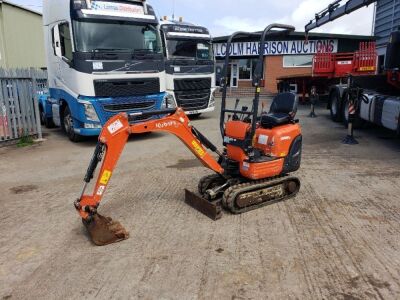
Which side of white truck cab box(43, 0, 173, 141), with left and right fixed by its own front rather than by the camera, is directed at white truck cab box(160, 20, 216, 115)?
left

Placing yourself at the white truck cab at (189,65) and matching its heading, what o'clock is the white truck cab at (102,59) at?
the white truck cab at (102,59) is roughly at 1 o'clock from the white truck cab at (189,65).

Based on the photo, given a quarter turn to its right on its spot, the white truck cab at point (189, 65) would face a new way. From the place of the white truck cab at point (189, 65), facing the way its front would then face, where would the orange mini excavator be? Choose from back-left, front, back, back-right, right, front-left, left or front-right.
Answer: left

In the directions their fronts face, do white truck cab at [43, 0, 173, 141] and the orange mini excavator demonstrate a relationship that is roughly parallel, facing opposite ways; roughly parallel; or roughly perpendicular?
roughly perpendicular

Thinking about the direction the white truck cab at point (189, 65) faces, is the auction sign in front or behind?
behind

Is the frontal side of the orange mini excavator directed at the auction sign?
no

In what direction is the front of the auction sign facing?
toward the camera

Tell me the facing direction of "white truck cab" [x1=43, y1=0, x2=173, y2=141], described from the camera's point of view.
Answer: facing the viewer and to the right of the viewer

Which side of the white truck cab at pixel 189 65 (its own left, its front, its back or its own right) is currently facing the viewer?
front

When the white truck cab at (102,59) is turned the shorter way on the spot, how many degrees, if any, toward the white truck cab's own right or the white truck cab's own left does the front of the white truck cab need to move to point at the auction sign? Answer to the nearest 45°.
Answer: approximately 90° to the white truck cab's own left

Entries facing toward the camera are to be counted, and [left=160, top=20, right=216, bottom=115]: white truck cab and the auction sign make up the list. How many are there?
2
